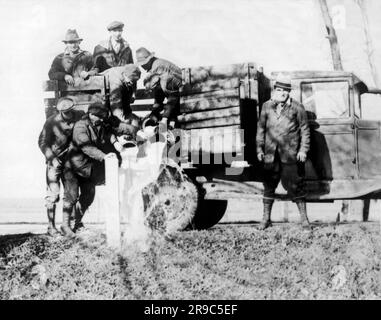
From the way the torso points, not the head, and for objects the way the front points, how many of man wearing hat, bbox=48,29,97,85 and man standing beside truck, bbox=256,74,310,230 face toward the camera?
2

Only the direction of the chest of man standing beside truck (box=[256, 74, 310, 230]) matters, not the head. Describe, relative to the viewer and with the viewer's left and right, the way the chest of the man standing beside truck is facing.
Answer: facing the viewer

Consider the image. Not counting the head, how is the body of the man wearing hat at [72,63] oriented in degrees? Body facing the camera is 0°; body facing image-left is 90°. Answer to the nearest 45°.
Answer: approximately 0°

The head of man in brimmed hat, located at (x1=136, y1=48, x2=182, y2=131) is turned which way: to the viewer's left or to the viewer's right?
to the viewer's left

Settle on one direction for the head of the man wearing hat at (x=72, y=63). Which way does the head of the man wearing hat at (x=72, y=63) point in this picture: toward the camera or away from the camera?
toward the camera

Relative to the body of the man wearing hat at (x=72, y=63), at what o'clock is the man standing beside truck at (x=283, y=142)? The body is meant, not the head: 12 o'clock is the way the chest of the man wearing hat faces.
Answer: The man standing beside truck is roughly at 10 o'clock from the man wearing hat.

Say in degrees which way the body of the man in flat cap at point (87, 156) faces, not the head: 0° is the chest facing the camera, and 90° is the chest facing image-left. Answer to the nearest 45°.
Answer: approximately 315°
